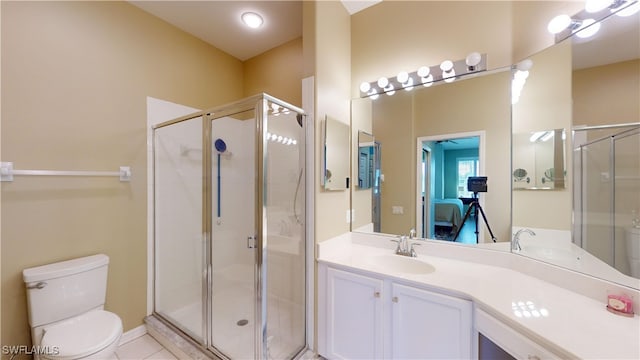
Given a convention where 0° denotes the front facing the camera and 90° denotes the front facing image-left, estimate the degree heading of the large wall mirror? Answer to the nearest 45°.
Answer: approximately 45°

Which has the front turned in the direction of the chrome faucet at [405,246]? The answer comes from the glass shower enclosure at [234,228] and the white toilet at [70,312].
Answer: the white toilet

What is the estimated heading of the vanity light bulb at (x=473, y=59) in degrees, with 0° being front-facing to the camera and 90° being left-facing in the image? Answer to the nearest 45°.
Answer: approximately 0°

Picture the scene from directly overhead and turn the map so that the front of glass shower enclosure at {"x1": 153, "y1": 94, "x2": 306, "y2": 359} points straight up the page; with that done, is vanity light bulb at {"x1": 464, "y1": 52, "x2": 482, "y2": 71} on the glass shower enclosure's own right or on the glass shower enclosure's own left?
on the glass shower enclosure's own left

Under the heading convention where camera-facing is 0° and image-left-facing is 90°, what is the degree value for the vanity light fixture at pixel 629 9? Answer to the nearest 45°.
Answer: approximately 45°

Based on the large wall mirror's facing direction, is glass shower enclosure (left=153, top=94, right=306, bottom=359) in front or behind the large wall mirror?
in front

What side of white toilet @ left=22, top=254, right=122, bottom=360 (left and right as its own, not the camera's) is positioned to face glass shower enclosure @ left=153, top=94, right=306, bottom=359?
left

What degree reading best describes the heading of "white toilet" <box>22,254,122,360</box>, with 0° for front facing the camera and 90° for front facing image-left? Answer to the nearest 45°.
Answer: approximately 315°

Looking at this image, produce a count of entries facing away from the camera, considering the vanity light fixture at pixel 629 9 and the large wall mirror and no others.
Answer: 0

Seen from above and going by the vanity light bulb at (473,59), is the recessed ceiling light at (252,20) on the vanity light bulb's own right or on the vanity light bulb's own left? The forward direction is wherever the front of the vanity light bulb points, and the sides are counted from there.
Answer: on the vanity light bulb's own right

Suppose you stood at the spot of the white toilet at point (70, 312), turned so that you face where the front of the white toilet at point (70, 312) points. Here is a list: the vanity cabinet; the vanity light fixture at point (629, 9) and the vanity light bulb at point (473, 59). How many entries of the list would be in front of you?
3
